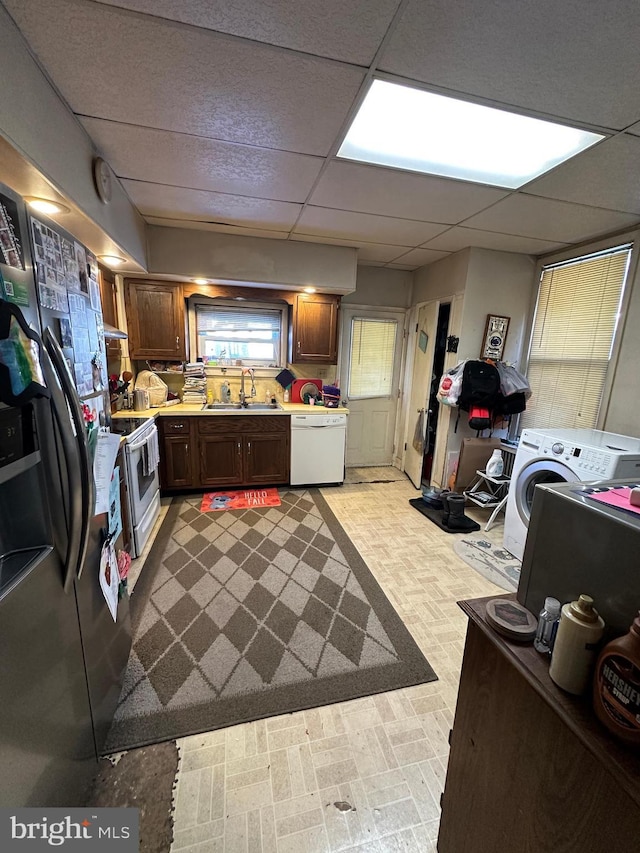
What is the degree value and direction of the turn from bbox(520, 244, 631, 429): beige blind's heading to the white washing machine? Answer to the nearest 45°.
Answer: approximately 45° to its left

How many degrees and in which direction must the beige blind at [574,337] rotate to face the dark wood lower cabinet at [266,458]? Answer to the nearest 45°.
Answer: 0° — it already faces it

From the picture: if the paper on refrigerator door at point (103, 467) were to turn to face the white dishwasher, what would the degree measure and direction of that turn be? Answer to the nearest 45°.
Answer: approximately 90° to its left

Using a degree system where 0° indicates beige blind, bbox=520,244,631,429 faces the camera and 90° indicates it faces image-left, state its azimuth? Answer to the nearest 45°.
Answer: approximately 45°

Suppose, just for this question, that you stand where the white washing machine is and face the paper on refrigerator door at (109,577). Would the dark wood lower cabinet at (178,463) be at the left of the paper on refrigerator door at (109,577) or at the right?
right
